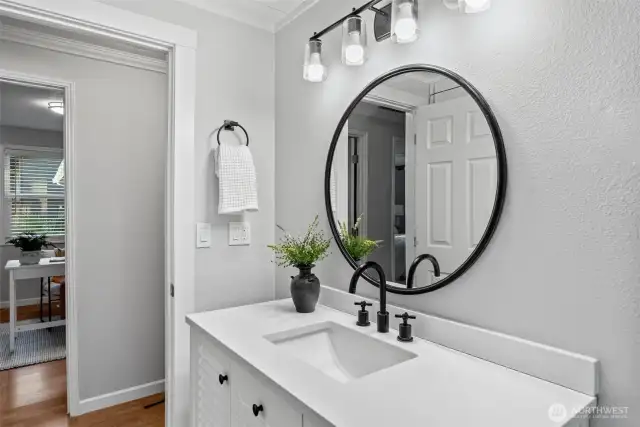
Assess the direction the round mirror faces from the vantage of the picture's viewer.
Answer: facing the viewer and to the left of the viewer

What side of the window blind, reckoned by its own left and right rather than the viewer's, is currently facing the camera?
front

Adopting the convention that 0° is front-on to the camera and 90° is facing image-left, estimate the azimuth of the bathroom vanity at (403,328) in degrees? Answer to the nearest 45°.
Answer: approximately 45°

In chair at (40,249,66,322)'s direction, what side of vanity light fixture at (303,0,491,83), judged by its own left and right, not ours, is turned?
right

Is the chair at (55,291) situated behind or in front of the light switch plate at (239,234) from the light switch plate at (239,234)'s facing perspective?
behind

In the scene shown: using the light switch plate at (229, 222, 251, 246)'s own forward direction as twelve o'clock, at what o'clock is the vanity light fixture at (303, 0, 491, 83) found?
The vanity light fixture is roughly at 11 o'clock from the light switch plate.

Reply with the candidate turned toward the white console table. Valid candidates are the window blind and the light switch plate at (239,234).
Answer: the window blind

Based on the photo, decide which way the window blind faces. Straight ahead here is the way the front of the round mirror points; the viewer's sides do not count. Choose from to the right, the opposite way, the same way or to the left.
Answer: to the left

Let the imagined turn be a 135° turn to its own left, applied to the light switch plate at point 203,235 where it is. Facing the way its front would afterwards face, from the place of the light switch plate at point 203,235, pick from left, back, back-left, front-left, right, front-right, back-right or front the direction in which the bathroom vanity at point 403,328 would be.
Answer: right

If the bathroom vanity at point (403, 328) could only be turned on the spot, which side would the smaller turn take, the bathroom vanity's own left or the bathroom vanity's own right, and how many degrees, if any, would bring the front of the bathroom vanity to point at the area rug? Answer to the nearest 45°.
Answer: approximately 90° to the bathroom vanity's own right

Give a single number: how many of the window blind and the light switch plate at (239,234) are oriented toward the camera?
2

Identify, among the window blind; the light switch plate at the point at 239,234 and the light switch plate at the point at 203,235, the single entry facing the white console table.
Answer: the window blind

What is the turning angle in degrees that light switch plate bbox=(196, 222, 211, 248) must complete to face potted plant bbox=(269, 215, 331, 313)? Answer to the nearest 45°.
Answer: approximately 45° to its left
